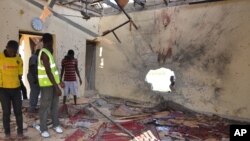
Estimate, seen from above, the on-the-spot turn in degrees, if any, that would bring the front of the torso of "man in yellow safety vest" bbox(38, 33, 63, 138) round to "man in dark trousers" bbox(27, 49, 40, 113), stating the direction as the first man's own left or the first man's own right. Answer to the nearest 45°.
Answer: approximately 135° to the first man's own left

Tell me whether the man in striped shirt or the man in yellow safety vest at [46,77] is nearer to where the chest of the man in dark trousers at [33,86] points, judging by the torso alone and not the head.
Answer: the man in striped shirt

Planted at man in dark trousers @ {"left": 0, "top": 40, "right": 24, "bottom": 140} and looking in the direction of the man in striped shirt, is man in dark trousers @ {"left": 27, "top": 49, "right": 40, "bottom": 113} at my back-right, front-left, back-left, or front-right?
front-left

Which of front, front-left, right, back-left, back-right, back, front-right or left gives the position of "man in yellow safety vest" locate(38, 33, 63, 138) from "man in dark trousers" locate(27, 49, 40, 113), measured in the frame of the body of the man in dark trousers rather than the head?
right

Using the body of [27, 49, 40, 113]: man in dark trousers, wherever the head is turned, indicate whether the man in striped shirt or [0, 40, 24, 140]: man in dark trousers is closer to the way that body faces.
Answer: the man in striped shirt

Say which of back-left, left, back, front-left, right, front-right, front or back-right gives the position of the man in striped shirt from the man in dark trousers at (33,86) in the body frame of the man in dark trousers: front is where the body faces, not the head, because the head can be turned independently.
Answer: front
